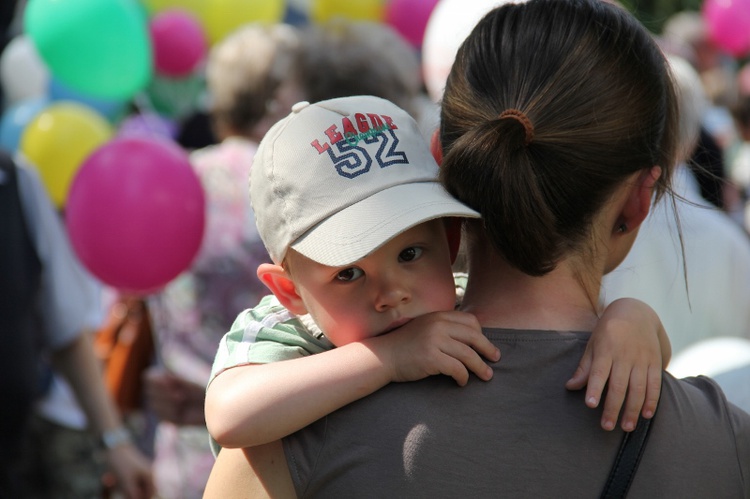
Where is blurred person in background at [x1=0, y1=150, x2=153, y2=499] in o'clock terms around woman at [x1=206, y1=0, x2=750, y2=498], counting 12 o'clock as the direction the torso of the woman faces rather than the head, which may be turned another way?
The blurred person in background is roughly at 10 o'clock from the woman.

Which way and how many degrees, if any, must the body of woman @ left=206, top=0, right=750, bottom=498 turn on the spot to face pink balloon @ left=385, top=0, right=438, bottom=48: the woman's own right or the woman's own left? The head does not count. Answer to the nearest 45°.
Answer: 0° — they already face it

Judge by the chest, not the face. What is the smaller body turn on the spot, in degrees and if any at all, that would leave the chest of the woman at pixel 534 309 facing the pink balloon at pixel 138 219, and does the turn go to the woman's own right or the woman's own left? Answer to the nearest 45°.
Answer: approximately 45° to the woman's own left

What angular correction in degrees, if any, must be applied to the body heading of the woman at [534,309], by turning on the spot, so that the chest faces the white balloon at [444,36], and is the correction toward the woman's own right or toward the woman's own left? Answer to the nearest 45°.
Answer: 0° — they already face it

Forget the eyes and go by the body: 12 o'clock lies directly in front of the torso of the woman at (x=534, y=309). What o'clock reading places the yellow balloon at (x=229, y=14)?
The yellow balloon is roughly at 11 o'clock from the woman.

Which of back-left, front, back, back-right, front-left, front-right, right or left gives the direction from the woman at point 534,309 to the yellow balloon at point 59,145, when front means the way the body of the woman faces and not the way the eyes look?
front-left

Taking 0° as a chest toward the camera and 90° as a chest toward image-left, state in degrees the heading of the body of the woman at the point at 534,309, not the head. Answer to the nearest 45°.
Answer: approximately 180°

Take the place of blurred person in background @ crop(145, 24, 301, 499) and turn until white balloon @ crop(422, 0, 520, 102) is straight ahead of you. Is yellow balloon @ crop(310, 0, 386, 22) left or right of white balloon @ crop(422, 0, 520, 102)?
left

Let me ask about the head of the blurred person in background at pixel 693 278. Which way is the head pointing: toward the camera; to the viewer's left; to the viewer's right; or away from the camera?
away from the camera

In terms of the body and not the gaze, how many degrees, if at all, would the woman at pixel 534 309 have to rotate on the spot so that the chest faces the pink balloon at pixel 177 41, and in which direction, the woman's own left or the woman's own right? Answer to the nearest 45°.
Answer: approximately 45° to the woman's own left

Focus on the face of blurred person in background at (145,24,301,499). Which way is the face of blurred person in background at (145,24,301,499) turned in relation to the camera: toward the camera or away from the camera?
away from the camera
